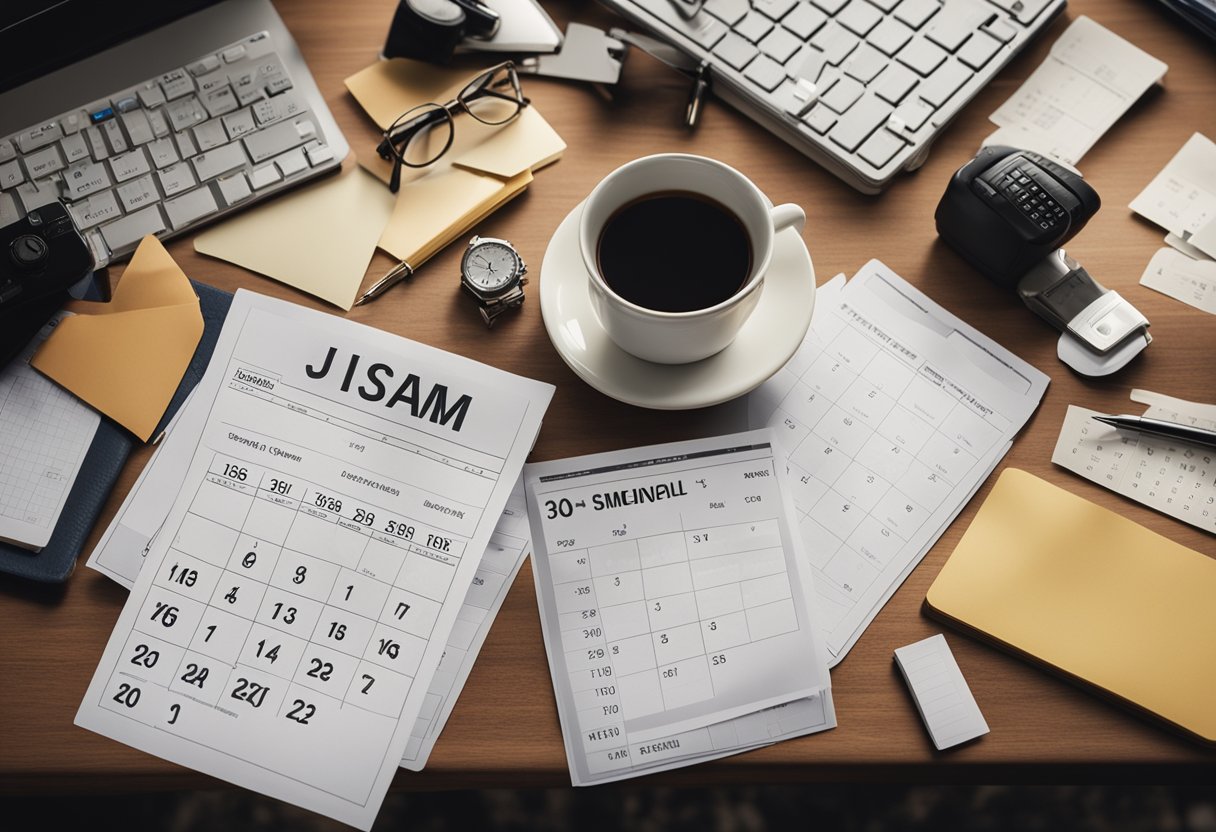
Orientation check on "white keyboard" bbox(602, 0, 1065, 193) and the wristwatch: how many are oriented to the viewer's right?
0

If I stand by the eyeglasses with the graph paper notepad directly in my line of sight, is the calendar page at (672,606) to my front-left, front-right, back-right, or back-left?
front-left

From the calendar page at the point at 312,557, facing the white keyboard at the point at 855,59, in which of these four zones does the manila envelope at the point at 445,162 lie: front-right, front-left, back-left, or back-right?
front-left

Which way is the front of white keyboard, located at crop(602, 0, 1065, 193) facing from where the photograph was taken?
facing the viewer and to the left of the viewer

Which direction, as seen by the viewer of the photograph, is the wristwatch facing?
facing the viewer
